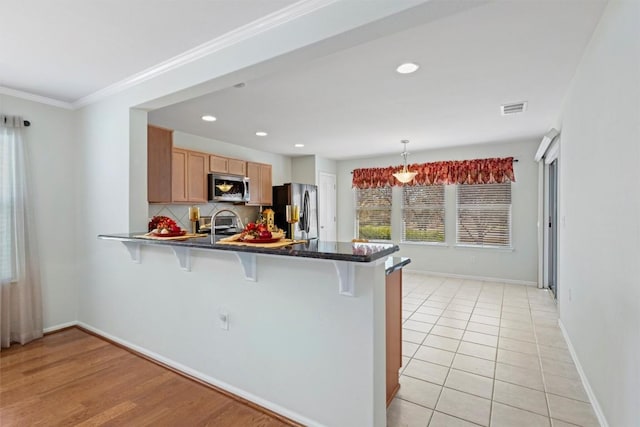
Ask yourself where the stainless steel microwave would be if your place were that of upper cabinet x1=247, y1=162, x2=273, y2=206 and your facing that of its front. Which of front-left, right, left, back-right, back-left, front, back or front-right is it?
right

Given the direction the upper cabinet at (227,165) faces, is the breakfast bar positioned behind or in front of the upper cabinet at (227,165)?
in front

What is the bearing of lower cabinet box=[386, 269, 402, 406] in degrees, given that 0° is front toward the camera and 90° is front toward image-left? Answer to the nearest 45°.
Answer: approximately 180°

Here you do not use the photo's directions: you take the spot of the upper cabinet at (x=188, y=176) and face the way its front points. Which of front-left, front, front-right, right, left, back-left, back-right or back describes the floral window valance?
front-left

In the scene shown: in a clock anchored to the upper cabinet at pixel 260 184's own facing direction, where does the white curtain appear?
The white curtain is roughly at 3 o'clock from the upper cabinet.

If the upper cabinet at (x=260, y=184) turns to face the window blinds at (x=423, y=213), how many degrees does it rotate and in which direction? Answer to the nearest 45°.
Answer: approximately 45° to its left

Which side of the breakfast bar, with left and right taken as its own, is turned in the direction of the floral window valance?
back

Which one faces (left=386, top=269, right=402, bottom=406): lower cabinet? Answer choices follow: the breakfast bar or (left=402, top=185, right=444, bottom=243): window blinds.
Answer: the window blinds
